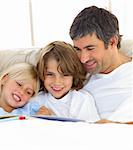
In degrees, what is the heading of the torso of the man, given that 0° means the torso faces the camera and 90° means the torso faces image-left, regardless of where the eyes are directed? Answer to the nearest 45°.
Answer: approximately 45°
